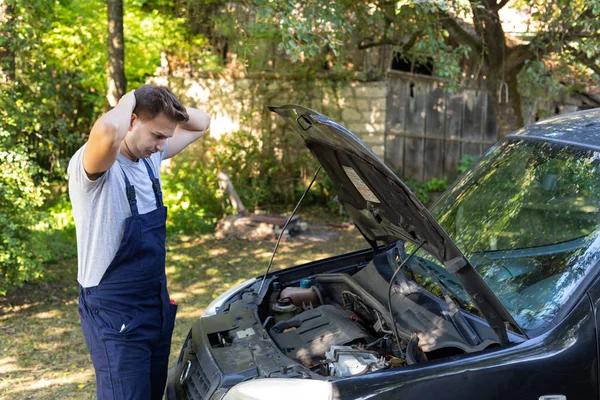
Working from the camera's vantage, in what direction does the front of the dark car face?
facing the viewer and to the left of the viewer

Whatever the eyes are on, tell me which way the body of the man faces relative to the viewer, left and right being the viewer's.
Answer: facing the viewer and to the right of the viewer

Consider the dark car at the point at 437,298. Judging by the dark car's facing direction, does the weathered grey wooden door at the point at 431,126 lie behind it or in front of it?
behind

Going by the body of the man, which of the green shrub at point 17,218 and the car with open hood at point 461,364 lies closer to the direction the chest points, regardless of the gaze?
the car with open hood

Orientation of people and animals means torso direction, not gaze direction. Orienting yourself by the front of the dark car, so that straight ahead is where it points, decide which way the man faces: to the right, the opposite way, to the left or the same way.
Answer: to the left

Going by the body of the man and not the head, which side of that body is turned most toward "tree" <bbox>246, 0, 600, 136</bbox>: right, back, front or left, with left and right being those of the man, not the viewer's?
left

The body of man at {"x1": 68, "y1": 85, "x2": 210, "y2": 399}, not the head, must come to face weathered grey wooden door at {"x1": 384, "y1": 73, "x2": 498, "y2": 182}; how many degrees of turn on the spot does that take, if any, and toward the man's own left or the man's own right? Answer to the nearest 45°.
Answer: approximately 90° to the man's own left

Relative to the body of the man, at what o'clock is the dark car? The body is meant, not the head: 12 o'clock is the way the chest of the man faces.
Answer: The dark car is roughly at 11 o'clock from the man.

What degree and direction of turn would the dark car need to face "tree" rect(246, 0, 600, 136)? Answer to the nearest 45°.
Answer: approximately 135° to its right

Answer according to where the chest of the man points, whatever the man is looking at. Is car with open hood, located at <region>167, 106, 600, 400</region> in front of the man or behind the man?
in front

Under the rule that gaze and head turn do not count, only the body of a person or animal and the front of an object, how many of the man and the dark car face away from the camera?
0

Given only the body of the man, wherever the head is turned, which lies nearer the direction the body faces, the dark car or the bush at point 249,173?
the dark car
